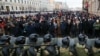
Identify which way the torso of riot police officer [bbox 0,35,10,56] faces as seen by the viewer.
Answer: away from the camera

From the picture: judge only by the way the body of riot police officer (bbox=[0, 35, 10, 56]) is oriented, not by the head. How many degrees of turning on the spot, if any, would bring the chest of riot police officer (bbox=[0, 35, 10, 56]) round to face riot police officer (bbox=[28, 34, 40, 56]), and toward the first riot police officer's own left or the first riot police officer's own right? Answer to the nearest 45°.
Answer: approximately 135° to the first riot police officer's own right

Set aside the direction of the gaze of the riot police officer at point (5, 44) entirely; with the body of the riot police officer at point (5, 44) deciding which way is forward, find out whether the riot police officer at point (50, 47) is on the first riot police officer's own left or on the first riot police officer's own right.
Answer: on the first riot police officer's own right
